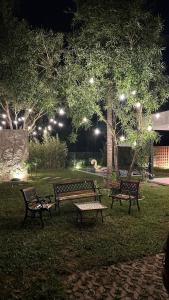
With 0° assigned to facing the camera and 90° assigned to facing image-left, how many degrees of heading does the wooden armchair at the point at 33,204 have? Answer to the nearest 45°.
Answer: approximately 315°

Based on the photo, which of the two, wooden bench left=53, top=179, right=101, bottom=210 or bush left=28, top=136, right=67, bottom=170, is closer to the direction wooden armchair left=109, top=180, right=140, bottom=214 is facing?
the wooden bench

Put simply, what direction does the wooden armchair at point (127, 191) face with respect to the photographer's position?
facing the viewer and to the left of the viewer

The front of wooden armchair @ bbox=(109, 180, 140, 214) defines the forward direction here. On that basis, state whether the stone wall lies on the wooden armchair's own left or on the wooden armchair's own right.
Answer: on the wooden armchair's own right

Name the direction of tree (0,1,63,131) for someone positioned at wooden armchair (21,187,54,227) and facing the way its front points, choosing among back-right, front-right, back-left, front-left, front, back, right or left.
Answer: back-left

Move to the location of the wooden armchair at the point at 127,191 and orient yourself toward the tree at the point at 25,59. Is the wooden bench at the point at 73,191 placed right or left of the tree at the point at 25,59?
left

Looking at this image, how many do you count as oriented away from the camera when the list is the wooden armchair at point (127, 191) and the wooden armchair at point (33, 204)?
0

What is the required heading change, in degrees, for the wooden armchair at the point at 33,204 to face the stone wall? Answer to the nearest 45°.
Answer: approximately 135° to its left

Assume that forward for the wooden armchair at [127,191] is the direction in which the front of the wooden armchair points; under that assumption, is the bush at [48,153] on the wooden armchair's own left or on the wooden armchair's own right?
on the wooden armchair's own right

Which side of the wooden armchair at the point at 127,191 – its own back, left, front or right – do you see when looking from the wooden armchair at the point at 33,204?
front

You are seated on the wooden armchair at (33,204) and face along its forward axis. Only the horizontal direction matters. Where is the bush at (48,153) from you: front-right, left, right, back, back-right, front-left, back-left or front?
back-left

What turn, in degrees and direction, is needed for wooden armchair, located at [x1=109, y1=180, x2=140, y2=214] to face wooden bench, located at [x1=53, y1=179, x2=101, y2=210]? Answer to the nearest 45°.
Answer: approximately 45° to its right

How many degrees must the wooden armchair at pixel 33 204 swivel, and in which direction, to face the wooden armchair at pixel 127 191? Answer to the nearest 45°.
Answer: approximately 45° to its left

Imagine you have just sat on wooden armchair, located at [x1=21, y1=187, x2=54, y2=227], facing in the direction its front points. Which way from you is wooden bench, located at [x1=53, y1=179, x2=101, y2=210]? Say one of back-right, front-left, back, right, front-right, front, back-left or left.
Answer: left
